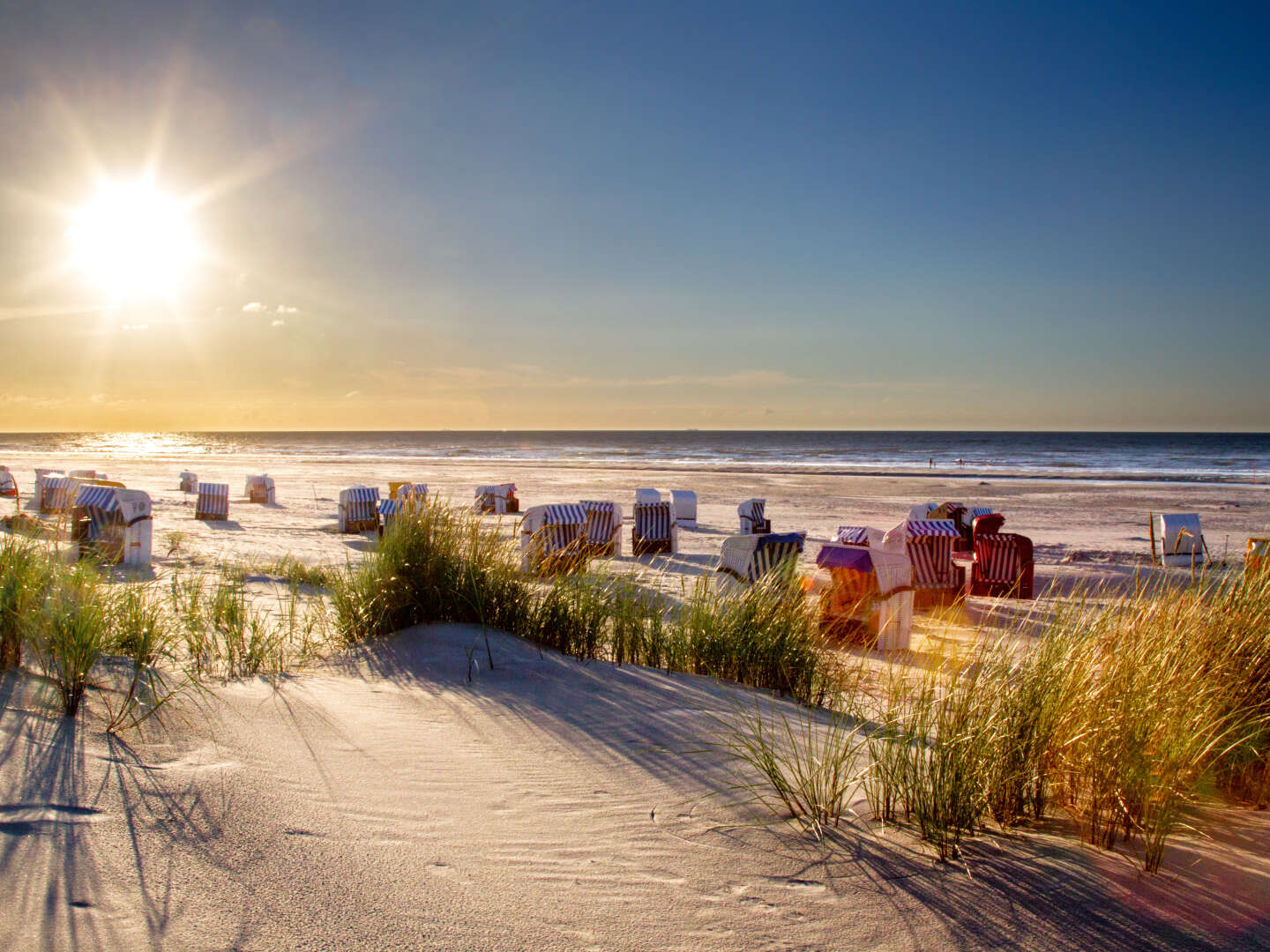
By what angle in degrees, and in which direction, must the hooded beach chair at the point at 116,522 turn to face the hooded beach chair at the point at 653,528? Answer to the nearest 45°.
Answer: approximately 135° to its left

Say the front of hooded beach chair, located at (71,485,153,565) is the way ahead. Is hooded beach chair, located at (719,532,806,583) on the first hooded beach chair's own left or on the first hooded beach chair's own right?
on the first hooded beach chair's own left

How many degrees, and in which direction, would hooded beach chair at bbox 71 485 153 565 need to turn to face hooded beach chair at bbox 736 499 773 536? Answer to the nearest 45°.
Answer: approximately 135° to its left

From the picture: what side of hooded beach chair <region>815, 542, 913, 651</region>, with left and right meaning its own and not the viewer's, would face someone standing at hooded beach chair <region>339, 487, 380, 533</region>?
right

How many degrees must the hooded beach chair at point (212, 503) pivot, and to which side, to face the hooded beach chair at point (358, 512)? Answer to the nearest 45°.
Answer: approximately 45° to its left

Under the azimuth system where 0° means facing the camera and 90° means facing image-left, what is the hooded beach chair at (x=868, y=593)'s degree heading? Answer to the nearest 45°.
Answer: approximately 45°

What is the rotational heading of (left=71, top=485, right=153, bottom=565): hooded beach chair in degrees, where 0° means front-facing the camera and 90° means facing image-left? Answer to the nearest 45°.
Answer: approximately 45°

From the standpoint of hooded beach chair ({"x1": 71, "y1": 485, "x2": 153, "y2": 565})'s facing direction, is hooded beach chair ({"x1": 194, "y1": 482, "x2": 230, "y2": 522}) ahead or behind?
behind

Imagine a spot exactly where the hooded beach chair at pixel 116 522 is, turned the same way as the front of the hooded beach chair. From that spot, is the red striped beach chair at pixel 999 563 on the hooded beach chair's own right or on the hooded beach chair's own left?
on the hooded beach chair's own left

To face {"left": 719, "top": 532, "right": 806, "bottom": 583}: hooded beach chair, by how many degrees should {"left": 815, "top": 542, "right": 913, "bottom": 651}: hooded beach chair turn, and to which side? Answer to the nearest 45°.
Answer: approximately 90° to its right
